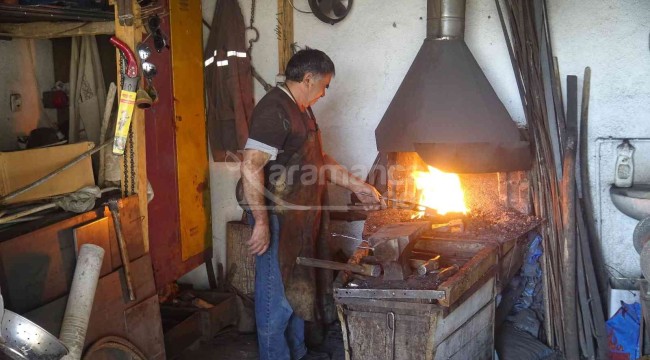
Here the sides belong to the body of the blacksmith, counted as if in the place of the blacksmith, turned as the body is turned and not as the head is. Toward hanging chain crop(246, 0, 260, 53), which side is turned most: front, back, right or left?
left

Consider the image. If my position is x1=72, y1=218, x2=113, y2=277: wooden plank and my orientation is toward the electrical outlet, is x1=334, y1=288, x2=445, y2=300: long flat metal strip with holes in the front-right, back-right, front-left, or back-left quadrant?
back-right

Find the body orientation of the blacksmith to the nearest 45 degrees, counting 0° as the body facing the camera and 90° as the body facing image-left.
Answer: approximately 270°

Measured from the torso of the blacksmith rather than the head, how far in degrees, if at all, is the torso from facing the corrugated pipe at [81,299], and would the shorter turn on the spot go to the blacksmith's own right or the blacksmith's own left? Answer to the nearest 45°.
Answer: approximately 135° to the blacksmith's own right

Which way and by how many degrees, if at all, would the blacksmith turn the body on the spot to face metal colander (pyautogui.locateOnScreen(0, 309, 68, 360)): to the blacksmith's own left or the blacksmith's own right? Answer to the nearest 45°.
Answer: approximately 135° to the blacksmith's own right

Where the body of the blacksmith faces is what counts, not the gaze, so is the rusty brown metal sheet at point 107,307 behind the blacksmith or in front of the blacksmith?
behind

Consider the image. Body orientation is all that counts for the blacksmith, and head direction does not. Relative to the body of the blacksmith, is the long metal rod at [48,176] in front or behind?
behind

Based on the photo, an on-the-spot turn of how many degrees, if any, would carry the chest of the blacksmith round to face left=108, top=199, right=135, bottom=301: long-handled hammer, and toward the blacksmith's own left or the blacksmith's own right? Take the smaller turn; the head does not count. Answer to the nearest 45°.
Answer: approximately 180°

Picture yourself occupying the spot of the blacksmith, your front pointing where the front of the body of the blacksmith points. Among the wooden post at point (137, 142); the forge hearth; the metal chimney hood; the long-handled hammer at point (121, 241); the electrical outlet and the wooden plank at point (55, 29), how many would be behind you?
4

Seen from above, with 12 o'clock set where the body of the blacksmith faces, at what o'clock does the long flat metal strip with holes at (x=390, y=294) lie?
The long flat metal strip with holes is roughly at 2 o'clock from the blacksmith.

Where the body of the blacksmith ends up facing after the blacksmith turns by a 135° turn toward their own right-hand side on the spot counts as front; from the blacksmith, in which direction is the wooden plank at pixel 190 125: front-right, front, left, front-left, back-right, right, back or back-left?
right

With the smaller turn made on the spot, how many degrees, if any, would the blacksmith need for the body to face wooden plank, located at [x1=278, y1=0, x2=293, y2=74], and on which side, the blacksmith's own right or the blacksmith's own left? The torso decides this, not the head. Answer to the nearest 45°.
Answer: approximately 90° to the blacksmith's own left

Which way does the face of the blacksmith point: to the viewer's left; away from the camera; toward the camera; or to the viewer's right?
to the viewer's right

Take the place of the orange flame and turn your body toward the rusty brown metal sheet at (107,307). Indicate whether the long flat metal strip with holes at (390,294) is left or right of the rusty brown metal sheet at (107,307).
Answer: left
